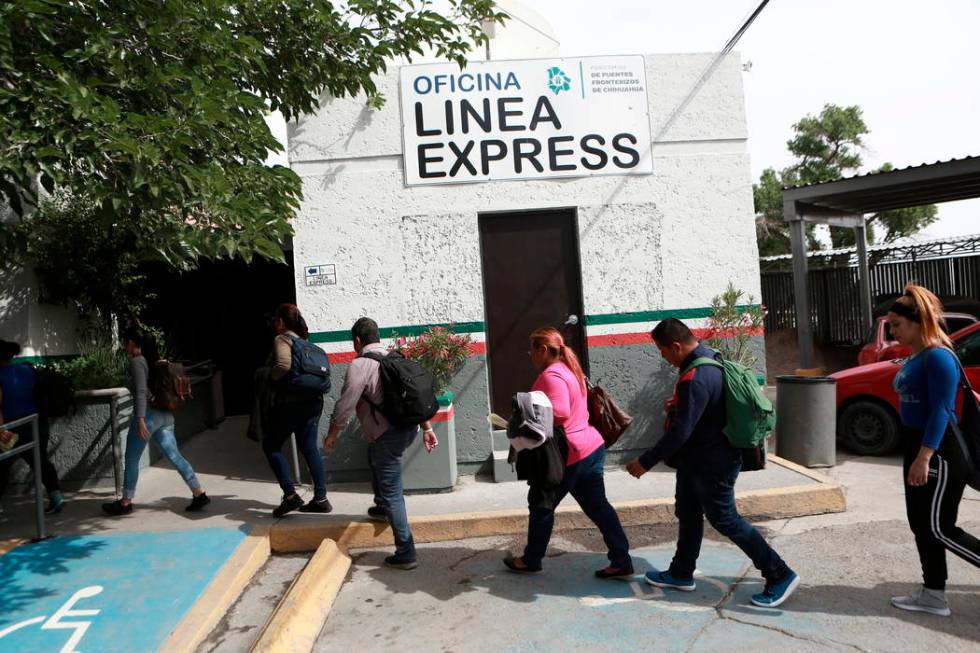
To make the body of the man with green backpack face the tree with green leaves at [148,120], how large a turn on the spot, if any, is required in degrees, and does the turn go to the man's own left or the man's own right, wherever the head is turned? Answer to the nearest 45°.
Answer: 0° — they already face it

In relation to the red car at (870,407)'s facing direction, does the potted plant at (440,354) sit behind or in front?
in front

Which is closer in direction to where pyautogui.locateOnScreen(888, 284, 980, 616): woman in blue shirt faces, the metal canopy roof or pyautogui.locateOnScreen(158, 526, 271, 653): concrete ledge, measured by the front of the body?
the concrete ledge

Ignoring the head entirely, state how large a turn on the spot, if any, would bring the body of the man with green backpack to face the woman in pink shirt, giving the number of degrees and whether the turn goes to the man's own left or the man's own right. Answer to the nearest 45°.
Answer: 0° — they already face them

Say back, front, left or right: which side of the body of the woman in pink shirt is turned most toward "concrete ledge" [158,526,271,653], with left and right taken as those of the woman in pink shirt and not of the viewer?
front

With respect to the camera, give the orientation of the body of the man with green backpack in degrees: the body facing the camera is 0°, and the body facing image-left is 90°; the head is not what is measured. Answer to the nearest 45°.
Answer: approximately 90°

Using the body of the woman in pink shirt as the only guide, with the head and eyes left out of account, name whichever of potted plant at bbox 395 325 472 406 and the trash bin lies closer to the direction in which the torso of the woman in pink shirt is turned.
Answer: the potted plant

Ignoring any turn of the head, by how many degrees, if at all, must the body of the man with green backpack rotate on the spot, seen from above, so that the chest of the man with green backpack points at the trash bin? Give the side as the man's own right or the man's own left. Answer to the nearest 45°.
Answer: approximately 90° to the man's own right

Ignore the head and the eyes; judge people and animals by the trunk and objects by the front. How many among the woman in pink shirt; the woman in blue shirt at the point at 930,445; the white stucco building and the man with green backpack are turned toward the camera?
1

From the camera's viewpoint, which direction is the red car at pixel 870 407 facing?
to the viewer's left

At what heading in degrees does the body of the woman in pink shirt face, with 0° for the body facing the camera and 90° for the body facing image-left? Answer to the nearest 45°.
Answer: approximately 90°

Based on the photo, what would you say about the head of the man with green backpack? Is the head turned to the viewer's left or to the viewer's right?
to the viewer's left

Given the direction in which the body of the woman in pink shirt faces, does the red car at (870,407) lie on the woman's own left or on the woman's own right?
on the woman's own right
